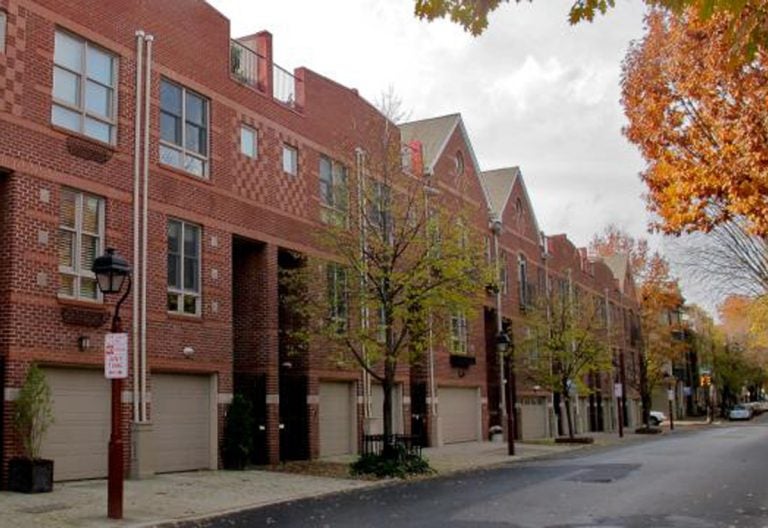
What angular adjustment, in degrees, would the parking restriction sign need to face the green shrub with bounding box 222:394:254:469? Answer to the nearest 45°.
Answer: approximately 180°

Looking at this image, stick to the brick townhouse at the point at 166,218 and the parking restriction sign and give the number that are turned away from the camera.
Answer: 0

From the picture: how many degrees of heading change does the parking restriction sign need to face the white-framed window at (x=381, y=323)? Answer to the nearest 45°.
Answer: approximately 135° to its left

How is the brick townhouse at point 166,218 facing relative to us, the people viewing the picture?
facing the viewer and to the right of the viewer

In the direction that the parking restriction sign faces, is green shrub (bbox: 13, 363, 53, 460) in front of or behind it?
behind

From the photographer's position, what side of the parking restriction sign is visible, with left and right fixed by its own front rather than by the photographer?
front

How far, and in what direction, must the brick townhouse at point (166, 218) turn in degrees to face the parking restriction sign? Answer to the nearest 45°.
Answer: approximately 45° to its right

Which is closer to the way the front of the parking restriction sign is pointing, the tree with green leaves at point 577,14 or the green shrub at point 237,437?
the tree with green leaves
